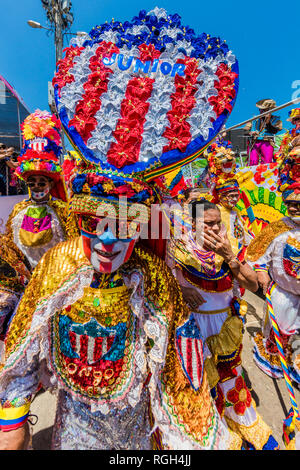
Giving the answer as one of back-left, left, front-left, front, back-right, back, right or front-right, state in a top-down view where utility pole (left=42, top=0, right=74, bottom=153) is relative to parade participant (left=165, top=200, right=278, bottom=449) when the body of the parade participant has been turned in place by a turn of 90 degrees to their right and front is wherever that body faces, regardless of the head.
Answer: right

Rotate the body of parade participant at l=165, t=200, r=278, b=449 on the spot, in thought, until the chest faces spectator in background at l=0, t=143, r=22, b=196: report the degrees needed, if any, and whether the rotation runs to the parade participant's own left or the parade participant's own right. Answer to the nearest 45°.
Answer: approximately 135° to the parade participant's own right

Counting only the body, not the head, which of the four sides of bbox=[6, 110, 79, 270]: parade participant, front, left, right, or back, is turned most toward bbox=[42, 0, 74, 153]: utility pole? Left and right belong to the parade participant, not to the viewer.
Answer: back

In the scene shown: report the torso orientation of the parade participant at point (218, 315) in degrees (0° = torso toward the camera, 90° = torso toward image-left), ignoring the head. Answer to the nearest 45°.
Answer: approximately 315°

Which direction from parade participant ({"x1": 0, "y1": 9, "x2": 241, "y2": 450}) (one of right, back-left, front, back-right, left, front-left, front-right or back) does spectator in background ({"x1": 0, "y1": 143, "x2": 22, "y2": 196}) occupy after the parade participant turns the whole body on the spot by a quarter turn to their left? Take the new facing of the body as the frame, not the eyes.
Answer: back-left

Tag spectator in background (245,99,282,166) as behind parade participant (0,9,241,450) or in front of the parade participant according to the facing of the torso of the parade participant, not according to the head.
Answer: behind

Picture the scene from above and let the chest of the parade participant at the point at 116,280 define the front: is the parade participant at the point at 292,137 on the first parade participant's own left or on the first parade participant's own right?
on the first parade participant's own left

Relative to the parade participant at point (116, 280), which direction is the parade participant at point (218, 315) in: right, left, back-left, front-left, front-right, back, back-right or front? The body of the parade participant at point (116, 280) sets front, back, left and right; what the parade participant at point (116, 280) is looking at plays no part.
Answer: back-left

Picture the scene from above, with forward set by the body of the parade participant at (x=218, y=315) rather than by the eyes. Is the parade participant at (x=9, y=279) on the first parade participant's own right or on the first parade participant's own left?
on the first parade participant's own right
